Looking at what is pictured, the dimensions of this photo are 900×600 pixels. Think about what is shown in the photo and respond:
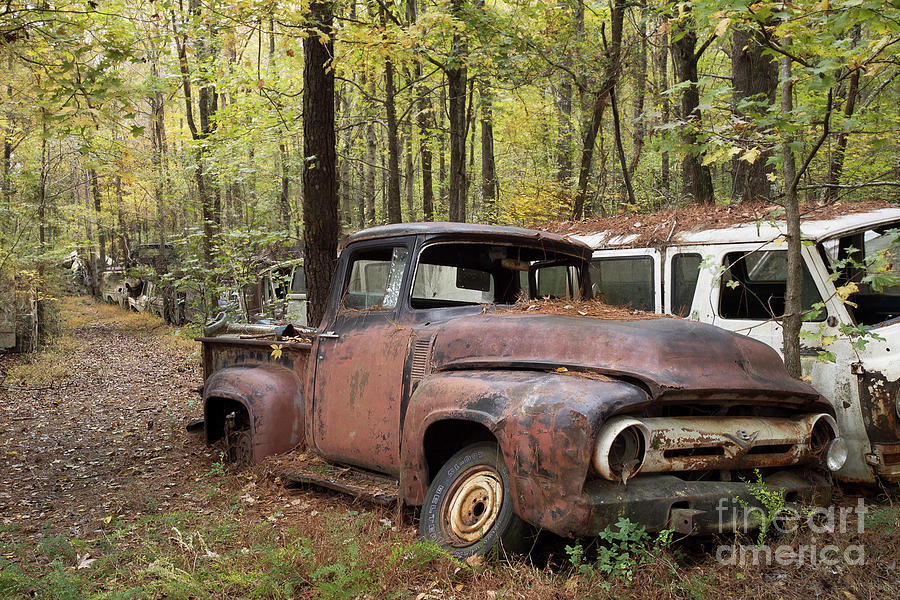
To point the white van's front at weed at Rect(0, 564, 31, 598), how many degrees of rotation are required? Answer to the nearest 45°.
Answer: approximately 90° to its right

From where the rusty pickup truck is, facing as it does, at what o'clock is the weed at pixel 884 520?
The weed is roughly at 10 o'clock from the rusty pickup truck.

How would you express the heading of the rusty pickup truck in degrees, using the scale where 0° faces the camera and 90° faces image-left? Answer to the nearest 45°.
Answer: approximately 315°

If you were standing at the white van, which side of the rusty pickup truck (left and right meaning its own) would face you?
left

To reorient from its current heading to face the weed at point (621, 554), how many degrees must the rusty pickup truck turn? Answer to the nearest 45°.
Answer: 0° — it already faces it

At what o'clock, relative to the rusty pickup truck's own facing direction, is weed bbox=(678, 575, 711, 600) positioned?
The weed is roughly at 12 o'clock from the rusty pickup truck.

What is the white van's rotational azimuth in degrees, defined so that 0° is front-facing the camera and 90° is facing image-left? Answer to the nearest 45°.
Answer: approximately 315°
